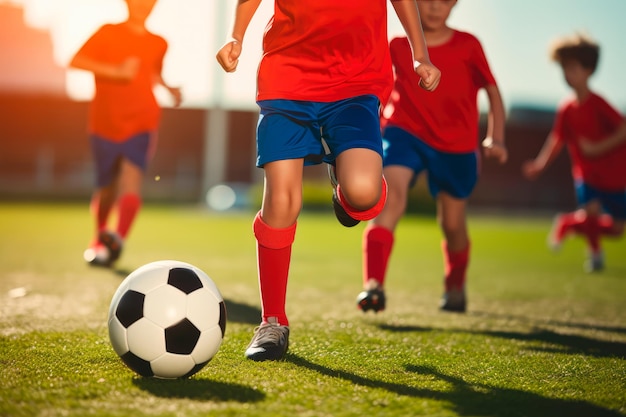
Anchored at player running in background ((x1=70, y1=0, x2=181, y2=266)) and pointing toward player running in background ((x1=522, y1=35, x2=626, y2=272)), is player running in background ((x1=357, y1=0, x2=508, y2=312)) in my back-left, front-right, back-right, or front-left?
front-right

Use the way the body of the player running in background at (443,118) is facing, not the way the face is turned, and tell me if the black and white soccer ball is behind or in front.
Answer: in front

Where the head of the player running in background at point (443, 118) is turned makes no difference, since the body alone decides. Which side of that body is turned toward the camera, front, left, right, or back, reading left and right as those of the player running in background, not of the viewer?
front

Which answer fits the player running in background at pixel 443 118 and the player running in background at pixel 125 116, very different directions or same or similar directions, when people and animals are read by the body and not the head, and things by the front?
same or similar directions

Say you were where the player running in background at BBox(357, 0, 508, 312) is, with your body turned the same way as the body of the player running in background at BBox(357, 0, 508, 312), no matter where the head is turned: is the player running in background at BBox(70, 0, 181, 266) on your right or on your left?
on your right

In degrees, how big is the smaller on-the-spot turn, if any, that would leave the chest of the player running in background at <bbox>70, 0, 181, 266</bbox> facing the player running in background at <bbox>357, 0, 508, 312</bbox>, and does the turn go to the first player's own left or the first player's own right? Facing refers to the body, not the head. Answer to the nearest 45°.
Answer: approximately 45° to the first player's own left

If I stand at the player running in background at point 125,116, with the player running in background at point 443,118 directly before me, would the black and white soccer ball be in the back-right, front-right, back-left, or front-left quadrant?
front-right

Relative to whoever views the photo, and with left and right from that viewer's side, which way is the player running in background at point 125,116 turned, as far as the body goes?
facing the viewer

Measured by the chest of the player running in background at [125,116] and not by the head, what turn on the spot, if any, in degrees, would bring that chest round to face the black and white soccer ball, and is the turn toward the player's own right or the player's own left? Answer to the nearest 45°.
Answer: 0° — they already face it

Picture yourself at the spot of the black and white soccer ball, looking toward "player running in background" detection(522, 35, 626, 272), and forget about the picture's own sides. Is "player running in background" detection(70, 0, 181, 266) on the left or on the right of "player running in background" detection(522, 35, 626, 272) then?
left

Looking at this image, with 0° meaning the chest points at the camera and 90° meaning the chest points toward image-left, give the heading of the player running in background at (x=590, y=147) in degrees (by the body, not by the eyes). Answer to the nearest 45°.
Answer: approximately 45°

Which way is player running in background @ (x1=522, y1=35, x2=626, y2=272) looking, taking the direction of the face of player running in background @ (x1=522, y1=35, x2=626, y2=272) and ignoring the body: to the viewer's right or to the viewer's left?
to the viewer's left

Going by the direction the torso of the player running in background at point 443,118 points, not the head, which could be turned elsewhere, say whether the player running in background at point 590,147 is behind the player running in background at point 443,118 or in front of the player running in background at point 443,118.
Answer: behind

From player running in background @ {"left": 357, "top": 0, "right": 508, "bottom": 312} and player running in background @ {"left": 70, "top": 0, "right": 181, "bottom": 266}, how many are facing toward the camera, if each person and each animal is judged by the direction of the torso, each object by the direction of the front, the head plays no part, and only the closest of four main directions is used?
2

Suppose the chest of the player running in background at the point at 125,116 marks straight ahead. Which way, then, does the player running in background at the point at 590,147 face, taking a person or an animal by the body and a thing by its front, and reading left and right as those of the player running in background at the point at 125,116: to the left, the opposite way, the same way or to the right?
to the right

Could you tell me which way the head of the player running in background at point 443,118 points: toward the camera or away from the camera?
toward the camera

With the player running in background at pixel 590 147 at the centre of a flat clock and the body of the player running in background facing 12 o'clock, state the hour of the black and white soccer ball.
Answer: The black and white soccer ball is roughly at 11 o'clock from the player running in background.
